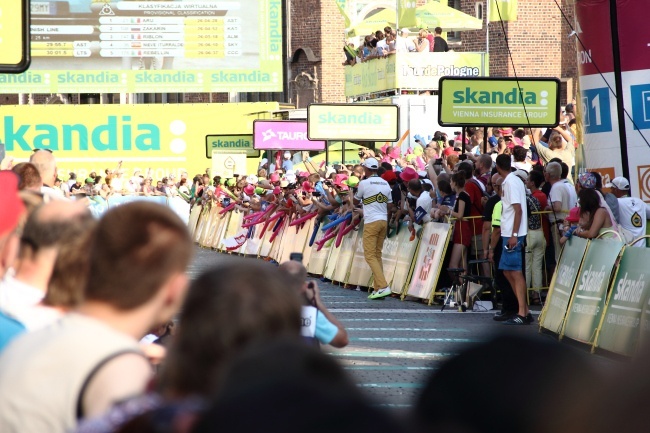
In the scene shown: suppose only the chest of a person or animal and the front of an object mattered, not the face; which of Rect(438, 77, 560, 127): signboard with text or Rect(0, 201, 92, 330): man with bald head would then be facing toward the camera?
the signboard with text

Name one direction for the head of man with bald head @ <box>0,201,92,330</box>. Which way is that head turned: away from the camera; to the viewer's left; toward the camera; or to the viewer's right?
away from the camera

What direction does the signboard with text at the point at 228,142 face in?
toward the camera

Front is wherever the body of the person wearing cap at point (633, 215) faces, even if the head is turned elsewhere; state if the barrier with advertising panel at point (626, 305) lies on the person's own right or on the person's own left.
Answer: on the person's own left

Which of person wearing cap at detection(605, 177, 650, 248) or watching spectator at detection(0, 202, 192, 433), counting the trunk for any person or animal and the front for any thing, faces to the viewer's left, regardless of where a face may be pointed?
the person wearing cap

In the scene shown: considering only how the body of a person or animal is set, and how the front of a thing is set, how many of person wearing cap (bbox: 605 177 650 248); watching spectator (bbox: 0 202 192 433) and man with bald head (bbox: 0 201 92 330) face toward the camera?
0

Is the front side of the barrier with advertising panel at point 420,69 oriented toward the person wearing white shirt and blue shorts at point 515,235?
yes

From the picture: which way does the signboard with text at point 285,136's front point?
toward the camera

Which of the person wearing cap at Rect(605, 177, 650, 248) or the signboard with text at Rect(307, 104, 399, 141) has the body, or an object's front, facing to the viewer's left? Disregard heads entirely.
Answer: the person wearing cap

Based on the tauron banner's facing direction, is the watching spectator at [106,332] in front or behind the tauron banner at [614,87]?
in front

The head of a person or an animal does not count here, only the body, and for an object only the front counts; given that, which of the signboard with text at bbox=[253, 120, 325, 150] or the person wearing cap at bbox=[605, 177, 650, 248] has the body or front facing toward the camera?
the signboard with text

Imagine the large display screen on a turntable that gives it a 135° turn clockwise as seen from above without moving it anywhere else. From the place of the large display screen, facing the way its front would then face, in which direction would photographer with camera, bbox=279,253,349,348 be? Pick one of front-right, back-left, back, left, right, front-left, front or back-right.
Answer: back-left

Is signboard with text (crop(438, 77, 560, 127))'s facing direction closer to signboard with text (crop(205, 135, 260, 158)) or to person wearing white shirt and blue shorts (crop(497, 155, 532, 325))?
the person wearing white shirt and blue shorts

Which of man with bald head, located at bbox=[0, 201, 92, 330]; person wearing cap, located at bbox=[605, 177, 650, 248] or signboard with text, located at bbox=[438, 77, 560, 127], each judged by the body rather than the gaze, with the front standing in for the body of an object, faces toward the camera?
the signboard with text

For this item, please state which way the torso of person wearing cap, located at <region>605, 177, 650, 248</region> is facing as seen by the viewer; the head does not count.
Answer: to the viewer's left

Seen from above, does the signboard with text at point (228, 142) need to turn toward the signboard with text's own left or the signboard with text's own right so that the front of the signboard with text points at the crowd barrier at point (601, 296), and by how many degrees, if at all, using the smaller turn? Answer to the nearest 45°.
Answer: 0° — it already faces it

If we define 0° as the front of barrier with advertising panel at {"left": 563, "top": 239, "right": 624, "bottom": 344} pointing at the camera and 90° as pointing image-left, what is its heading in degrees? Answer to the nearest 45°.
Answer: approximately 45°

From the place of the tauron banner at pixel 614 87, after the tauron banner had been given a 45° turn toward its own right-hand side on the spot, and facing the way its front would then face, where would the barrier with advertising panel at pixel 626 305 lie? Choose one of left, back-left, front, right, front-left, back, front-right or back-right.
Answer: front-left

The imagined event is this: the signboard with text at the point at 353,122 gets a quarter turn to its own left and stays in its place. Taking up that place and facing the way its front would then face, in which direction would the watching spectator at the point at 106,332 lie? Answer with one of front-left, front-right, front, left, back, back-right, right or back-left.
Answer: right

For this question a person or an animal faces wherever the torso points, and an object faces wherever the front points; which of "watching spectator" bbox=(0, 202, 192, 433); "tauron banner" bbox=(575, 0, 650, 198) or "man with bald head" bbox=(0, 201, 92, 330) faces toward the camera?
the tauron banner
